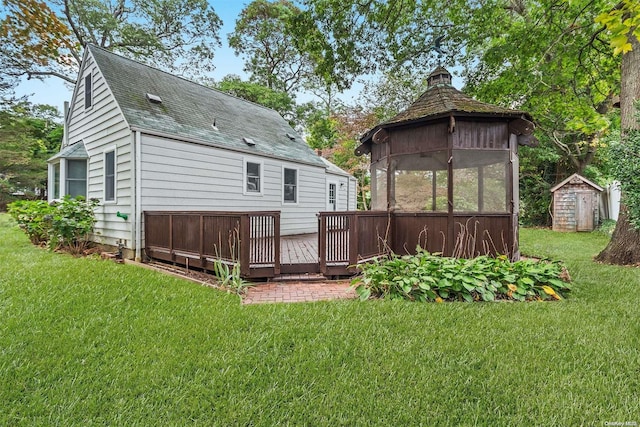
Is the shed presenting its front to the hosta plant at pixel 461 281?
yes

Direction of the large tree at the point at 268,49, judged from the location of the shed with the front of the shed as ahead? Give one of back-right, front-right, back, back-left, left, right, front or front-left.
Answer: right

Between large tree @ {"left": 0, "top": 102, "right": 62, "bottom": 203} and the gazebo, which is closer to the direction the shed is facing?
the gazebo

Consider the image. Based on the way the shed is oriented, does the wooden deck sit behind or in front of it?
in front

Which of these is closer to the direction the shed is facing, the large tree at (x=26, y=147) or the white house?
the white house

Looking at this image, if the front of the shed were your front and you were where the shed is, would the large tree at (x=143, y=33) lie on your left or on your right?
on your right

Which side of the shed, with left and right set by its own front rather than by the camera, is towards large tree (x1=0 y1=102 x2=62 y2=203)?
right

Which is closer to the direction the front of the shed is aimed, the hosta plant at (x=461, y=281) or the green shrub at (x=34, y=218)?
the hosta plant

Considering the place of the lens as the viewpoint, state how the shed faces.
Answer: facing the viewer

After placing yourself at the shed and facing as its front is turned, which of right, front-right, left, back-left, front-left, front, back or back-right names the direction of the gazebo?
front

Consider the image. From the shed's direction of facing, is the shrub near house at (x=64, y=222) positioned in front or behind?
in front

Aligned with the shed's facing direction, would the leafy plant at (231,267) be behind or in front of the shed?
in front
